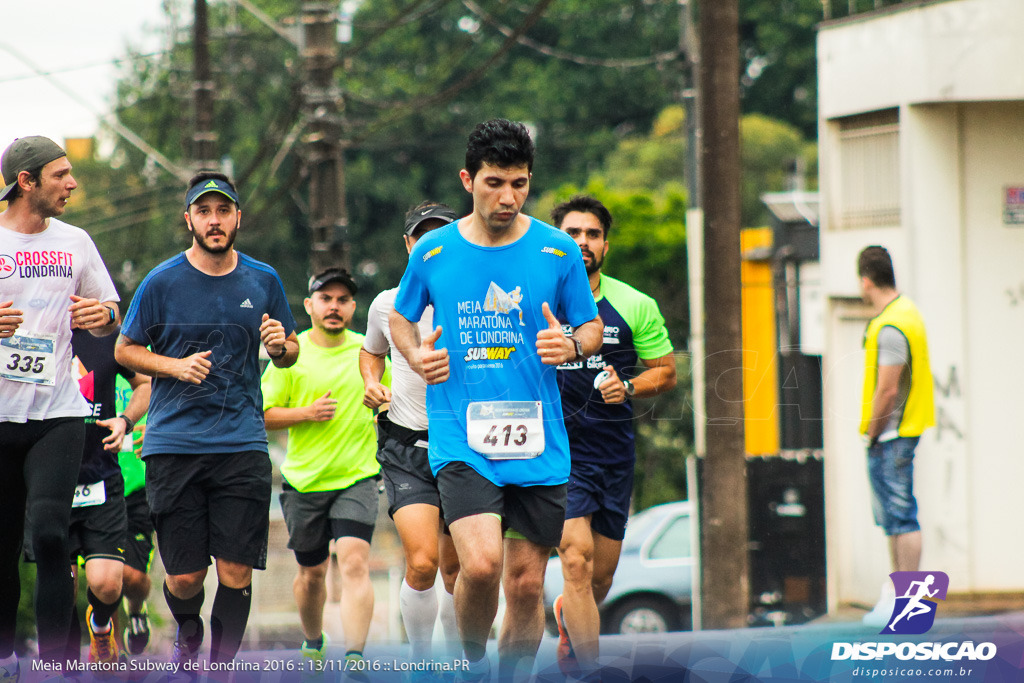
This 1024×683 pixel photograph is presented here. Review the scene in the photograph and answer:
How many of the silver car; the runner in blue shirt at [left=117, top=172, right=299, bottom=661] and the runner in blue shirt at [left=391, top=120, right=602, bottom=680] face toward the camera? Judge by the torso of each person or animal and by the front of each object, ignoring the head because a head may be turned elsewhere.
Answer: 2

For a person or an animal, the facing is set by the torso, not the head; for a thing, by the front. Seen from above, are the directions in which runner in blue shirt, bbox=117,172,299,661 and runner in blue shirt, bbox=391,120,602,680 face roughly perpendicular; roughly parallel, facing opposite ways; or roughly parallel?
roughly parallel

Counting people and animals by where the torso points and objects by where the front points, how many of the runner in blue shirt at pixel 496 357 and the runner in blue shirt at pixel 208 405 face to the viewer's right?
0

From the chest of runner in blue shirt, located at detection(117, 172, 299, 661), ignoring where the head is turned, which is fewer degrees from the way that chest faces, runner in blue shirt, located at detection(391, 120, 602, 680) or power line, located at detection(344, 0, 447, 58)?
the runner in blue shirt

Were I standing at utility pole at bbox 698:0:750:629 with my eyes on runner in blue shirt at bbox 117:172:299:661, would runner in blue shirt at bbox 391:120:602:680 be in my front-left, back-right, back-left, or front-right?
front-left

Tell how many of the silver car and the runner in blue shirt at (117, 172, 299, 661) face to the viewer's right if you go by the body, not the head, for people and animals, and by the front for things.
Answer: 1

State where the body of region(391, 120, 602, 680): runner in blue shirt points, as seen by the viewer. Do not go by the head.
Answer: toward the camera

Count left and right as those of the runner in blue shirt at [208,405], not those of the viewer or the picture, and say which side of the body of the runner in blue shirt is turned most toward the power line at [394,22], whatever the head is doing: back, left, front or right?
back

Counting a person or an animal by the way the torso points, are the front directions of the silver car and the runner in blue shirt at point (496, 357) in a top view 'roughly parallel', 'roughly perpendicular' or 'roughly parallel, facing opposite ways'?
roughly perpendicular

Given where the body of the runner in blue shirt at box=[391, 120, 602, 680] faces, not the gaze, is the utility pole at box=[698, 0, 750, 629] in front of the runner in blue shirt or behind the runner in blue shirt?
behind

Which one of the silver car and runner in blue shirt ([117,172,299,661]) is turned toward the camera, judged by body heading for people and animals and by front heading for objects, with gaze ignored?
the runner in blue shirt
